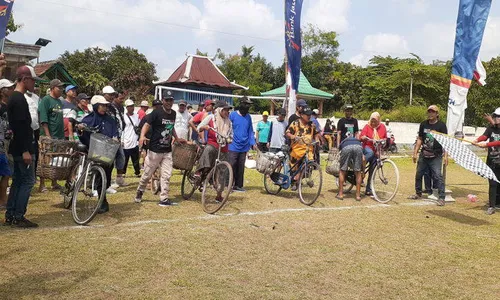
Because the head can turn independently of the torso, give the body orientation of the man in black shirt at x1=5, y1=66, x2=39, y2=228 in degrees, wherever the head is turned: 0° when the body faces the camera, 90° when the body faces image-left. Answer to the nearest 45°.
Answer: approximately 270°

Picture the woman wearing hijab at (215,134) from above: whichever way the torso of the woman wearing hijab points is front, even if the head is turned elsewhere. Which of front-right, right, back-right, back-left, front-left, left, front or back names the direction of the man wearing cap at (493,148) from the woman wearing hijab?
front-left

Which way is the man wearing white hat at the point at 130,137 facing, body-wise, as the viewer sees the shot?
toward the camera

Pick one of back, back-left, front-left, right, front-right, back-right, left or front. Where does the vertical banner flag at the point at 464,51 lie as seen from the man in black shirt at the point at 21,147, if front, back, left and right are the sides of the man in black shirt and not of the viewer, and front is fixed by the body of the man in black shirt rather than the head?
front

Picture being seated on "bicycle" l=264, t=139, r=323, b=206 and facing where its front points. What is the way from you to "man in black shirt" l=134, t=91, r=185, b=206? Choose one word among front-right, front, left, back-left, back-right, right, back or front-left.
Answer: right

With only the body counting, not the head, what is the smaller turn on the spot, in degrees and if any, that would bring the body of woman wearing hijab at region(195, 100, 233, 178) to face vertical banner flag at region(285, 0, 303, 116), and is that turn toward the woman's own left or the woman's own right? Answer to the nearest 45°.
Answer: approximately 90° to the woman's own left

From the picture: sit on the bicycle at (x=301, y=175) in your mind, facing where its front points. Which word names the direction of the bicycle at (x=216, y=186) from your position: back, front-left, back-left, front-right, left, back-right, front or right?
right

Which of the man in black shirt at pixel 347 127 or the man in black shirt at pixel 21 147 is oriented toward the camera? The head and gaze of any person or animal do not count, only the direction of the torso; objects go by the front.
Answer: the man in black shirt at pixel 347 127

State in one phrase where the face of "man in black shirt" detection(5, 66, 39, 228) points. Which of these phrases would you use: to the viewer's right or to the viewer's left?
to the viewer's right

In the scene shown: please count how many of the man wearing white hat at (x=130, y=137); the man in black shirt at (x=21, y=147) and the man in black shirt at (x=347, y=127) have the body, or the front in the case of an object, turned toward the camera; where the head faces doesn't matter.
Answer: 2

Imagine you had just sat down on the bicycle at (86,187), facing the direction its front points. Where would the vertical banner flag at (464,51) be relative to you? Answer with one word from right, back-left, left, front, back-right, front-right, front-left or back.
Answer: front-left
